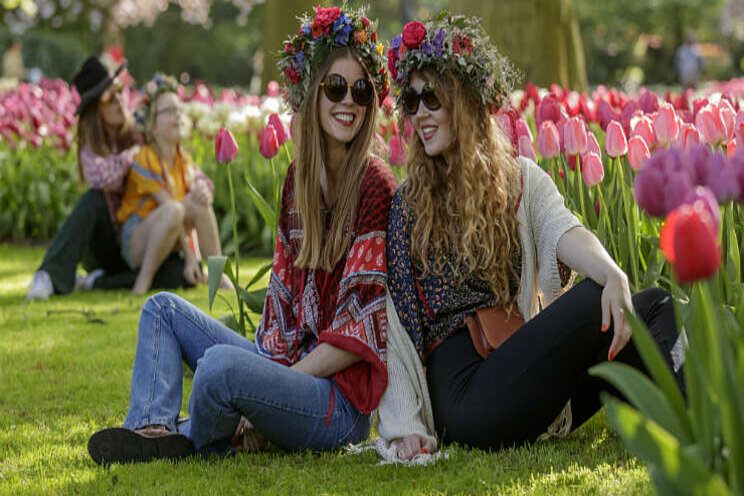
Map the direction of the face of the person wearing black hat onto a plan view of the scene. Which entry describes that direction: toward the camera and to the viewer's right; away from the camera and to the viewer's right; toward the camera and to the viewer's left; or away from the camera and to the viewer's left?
toward the camera and to the viewer's right

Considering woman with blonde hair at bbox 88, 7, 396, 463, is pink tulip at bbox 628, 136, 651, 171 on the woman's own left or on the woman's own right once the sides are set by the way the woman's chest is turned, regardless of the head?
on the woman's own left

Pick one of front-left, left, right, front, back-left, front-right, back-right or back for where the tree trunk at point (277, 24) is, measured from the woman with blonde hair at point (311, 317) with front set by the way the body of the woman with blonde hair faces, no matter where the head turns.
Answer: back-right

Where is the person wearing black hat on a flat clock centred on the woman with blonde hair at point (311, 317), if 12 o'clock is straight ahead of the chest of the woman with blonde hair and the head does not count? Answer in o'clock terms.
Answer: The person wearing black hat is roughly at 4 o'clock from the woman with blonde hair.

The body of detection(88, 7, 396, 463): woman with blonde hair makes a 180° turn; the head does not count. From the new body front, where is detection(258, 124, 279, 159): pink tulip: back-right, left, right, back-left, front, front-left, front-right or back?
front-left

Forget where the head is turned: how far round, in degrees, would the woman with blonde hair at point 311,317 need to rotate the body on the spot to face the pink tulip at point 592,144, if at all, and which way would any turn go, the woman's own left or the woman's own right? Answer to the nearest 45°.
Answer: approximately 135° to the woman's own left

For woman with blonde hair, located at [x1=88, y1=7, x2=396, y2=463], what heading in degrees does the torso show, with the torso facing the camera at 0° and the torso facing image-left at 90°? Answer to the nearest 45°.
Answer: approximately 45°

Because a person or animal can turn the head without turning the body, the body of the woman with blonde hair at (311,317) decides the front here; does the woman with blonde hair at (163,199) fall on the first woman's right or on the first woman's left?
on the first woman's right
